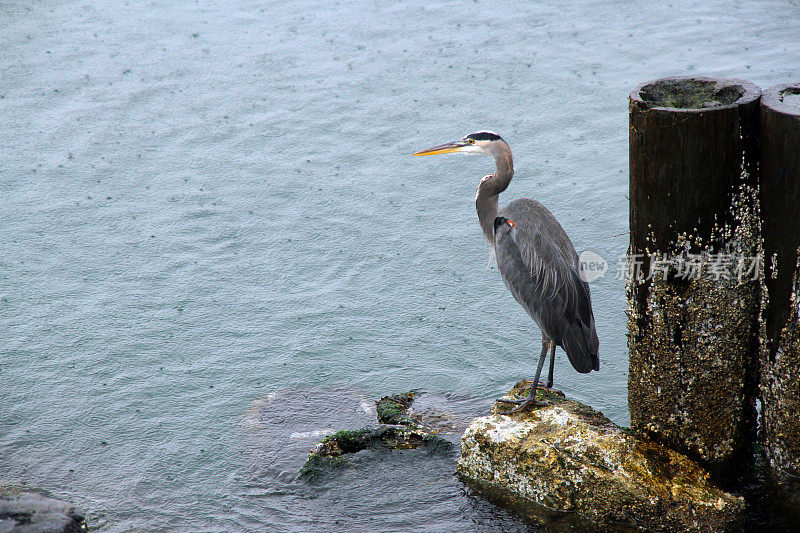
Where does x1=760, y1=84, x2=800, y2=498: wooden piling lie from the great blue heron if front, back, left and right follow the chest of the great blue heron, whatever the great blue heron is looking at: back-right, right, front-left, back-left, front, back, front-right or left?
back-left

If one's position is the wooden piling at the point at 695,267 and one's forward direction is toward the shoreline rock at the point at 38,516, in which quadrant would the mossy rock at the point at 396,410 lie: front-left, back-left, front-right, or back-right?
front-right

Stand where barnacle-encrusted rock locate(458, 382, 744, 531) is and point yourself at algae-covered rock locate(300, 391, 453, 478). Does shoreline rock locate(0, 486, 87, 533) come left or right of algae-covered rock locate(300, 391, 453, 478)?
left

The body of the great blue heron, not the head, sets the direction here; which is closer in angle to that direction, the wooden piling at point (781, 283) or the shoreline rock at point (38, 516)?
the shoreline rock

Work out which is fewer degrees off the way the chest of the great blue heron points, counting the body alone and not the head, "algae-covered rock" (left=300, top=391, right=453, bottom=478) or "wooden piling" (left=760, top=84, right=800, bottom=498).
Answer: the algae-covered rock

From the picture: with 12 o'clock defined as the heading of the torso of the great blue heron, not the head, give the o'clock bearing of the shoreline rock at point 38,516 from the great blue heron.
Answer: The shoreline rock is roughly at 11 o'clock from the great blue heron.

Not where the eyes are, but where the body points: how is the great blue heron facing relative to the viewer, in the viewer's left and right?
facing to the left of the viewer

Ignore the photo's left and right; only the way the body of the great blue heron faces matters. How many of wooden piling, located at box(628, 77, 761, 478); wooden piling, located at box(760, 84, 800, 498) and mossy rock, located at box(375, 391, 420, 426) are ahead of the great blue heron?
1

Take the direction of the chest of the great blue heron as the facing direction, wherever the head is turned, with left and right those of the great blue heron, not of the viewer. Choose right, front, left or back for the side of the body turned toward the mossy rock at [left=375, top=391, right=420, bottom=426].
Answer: front

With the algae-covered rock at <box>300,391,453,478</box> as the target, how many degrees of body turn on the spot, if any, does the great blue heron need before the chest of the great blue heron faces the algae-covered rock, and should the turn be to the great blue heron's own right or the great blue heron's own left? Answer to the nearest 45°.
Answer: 0° — it already faces it

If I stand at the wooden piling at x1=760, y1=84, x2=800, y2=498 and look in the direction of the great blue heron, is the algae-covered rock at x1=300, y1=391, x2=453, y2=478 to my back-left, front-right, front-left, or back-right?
front-left
